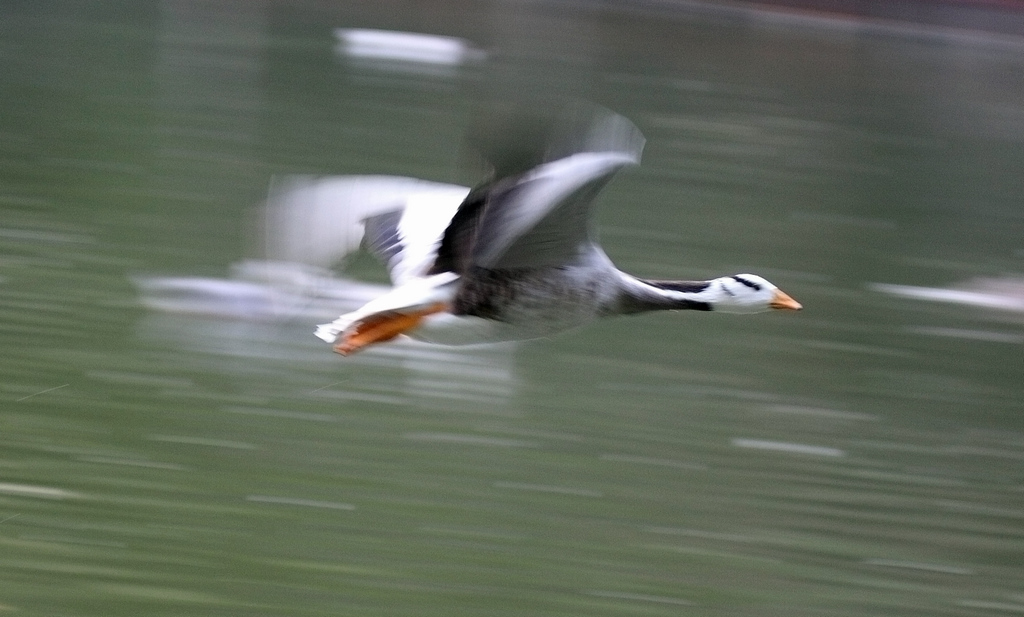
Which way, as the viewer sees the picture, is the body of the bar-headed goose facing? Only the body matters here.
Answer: to the viewer's right
